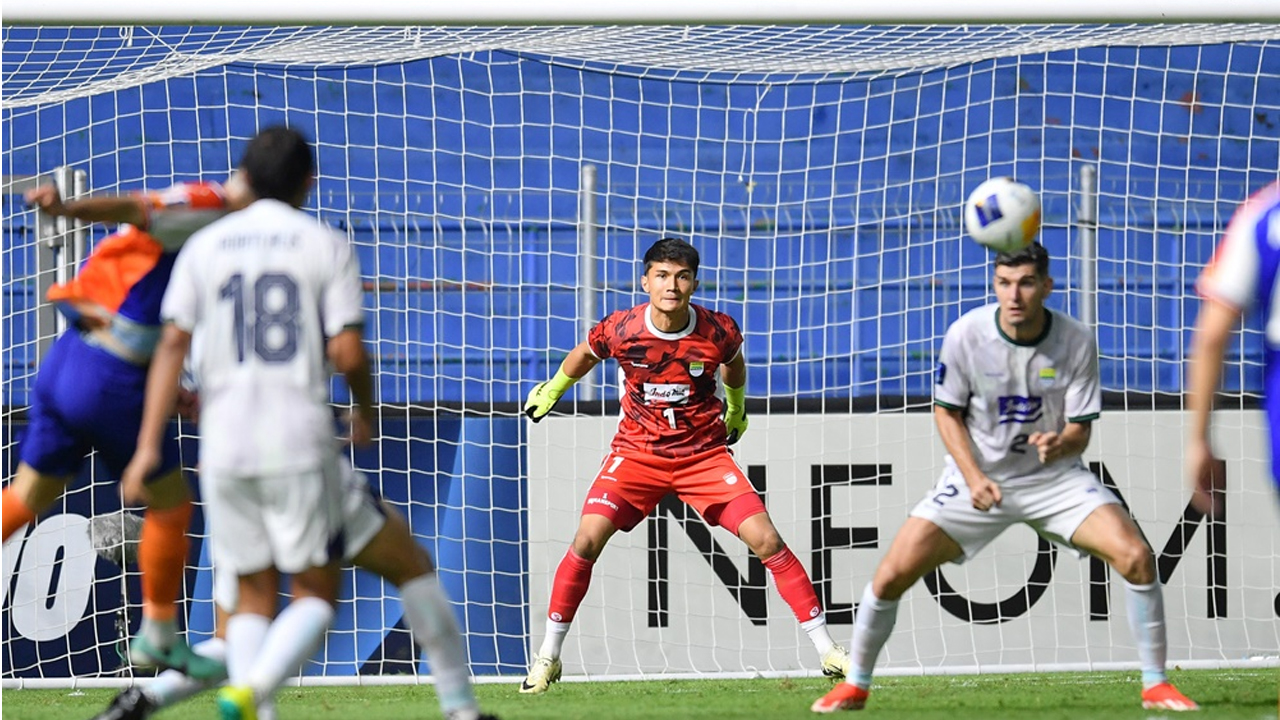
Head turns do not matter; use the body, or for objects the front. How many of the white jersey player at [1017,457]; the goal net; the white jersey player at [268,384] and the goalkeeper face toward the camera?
3

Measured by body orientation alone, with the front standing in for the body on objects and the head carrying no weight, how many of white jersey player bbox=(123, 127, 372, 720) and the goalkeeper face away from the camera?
1

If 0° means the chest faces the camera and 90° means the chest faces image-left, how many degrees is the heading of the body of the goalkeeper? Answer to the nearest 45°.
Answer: approximately 0°

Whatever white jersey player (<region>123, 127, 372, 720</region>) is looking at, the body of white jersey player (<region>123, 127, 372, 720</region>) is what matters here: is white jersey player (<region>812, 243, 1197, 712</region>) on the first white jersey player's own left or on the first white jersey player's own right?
on the first white jersey player's own right

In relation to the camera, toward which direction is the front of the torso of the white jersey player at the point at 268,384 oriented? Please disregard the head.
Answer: away from the camera

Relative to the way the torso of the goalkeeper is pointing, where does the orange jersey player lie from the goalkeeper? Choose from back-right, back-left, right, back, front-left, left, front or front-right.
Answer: front-right

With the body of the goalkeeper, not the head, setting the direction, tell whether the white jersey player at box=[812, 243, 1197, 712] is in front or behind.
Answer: in front

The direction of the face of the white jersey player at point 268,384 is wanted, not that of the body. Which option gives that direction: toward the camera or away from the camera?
away from the camera

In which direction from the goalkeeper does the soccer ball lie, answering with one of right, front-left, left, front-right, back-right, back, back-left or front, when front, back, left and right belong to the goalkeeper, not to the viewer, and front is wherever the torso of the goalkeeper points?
front-left

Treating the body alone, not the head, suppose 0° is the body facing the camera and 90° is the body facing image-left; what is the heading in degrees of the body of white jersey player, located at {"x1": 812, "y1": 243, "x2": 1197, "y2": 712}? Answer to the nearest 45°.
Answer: approximately 0°

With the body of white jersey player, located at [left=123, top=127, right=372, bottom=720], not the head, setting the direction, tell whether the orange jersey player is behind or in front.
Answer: in front

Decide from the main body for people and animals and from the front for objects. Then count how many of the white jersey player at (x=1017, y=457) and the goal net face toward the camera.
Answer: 2

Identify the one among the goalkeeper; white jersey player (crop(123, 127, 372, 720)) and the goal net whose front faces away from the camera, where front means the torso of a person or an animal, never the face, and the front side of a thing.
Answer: the white jersey player
